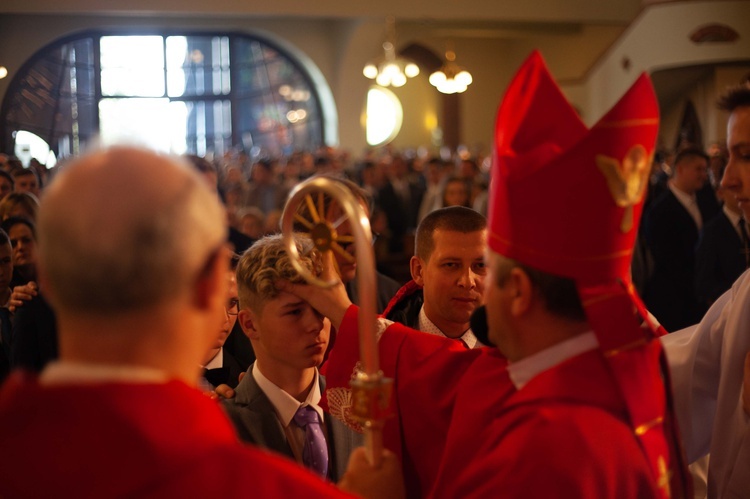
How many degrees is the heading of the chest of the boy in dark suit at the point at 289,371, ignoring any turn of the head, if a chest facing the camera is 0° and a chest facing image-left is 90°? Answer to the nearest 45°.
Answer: approximately 315°

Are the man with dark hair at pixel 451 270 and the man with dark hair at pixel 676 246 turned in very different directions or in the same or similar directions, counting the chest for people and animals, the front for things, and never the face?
same or similar directions

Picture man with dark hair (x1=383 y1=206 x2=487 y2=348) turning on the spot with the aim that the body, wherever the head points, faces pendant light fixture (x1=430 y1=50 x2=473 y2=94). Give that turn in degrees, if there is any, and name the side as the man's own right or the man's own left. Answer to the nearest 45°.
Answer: approximately 135° to the man's own left

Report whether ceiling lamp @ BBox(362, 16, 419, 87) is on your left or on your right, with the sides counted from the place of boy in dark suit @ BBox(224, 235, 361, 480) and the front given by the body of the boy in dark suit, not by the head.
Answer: on your left

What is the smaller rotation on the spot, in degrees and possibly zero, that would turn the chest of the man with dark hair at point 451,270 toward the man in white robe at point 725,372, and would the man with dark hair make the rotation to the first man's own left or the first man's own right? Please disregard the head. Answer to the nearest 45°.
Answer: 0° — they already face them

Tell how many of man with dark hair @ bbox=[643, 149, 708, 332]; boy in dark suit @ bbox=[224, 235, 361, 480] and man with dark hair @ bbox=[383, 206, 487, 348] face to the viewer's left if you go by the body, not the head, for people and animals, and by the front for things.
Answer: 0

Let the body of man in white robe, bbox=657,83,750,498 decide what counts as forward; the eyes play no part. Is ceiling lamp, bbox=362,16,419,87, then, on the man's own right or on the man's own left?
on the man's own right

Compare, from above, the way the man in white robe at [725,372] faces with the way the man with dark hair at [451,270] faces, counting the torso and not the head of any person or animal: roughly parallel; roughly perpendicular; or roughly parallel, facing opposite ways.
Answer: roughly perpendicular

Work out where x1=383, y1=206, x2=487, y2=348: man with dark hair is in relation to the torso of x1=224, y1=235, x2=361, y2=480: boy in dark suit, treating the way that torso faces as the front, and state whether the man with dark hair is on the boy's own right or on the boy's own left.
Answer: on the boy's own left

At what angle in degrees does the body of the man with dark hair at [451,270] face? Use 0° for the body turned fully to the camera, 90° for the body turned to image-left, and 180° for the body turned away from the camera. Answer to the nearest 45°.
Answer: approximately 315°

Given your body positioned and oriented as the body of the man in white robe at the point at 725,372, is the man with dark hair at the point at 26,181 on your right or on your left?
on your right

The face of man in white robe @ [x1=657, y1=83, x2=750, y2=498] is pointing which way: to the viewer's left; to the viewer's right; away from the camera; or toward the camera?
to the viewer's left

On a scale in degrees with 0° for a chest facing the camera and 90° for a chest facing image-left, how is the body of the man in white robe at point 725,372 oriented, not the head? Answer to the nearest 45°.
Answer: approximately 45°

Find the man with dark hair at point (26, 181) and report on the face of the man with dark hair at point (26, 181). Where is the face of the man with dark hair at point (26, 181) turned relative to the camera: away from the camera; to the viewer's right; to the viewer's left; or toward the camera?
toward the camera

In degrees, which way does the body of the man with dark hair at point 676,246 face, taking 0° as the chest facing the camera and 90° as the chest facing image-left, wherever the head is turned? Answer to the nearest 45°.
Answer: approximately 315°
